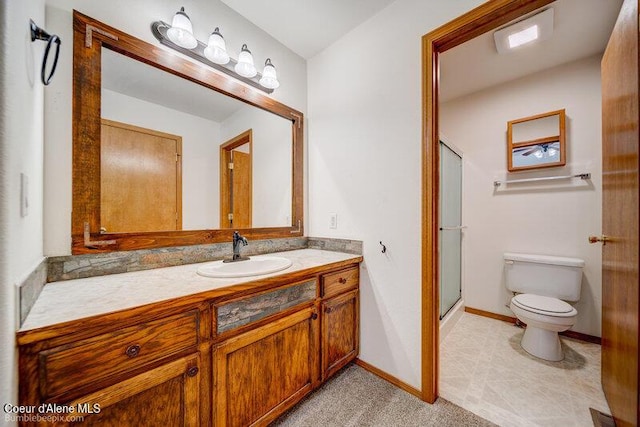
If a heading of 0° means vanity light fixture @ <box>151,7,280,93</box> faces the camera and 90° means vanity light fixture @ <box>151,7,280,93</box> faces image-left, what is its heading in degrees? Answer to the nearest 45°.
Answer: approximately 315°

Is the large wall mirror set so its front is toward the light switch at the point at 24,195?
no

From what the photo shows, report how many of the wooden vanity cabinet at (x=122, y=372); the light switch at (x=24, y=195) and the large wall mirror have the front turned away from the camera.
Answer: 0

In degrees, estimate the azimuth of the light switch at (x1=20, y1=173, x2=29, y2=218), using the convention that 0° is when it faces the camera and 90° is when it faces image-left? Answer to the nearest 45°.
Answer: approximately 270°

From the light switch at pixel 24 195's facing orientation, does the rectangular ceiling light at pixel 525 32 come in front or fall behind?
in front

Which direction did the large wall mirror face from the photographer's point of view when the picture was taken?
facing the viewer and to the right of the viewer

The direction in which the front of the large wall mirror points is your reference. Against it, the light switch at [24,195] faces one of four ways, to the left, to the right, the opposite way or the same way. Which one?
to the left

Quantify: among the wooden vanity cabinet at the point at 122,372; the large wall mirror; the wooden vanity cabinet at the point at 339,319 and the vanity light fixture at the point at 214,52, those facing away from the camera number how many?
0

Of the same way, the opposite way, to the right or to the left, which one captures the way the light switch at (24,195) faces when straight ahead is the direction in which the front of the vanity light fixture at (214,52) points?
to the left

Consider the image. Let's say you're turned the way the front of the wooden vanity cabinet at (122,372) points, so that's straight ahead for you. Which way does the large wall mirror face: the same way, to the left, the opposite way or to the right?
the same way
